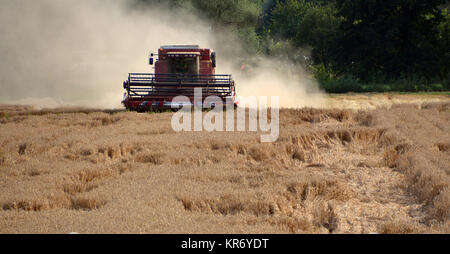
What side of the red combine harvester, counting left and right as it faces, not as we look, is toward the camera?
front
